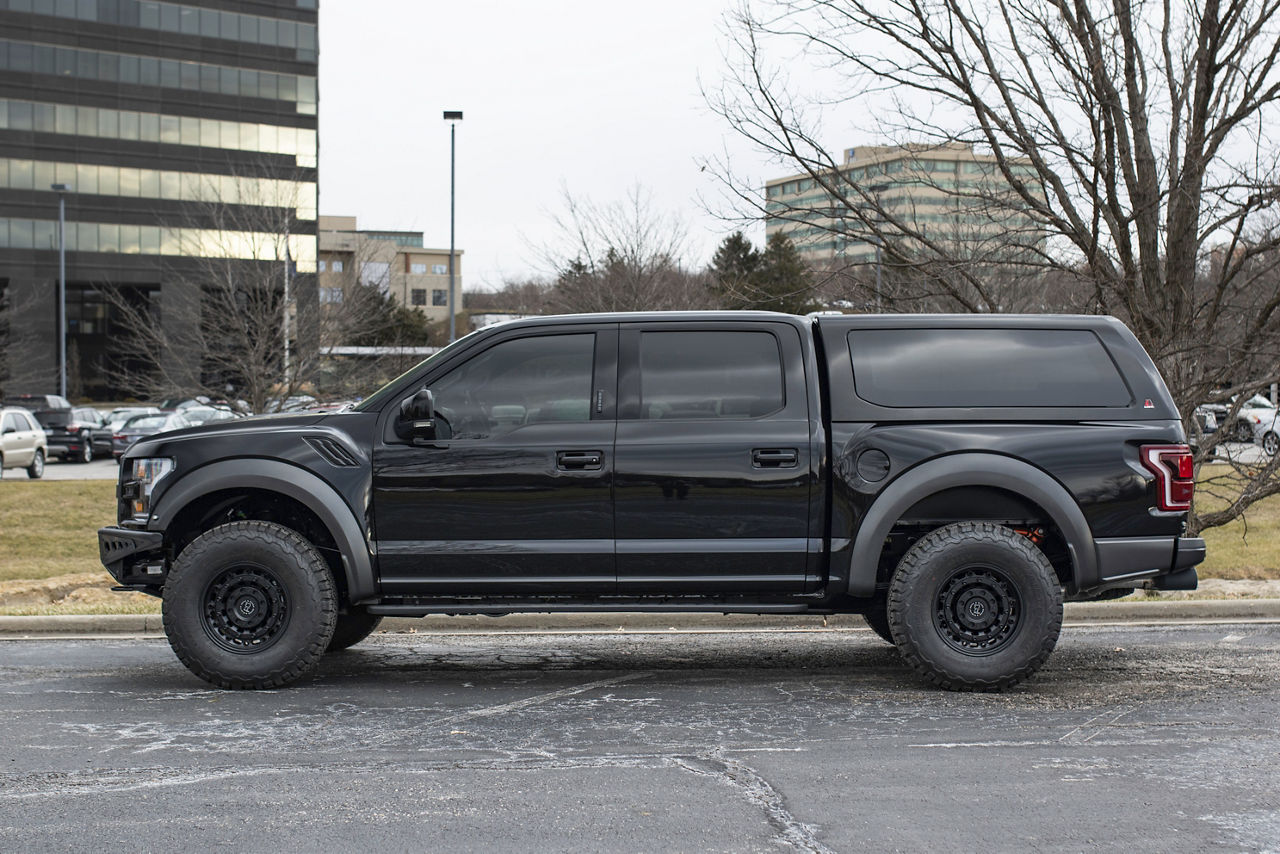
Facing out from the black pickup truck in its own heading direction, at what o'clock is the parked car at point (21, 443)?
The parked car is roughly at 2 o'clock from the black pickup truck.

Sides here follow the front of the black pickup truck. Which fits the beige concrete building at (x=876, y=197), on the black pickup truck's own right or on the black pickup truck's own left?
on the black pickup truck's own right

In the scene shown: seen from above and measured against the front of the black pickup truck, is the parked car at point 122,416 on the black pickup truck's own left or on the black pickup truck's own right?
on the black pickup truck's own right

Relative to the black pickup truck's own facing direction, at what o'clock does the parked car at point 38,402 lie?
The parked car is roughly at 2 o'clock from the black pickup truck.

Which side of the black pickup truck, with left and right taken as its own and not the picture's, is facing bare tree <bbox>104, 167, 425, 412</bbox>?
right

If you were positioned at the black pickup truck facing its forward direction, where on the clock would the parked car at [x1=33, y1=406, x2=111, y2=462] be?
The parked car is roughly at 2 o'clock from the black pickup truck.

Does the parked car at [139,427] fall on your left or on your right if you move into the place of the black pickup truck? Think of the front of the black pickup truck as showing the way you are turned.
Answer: on your right

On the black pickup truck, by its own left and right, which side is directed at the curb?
right

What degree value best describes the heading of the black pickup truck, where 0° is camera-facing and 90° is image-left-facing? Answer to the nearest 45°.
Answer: approximately 90°
